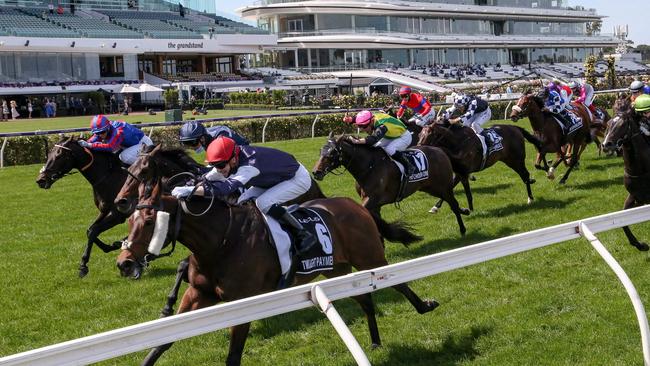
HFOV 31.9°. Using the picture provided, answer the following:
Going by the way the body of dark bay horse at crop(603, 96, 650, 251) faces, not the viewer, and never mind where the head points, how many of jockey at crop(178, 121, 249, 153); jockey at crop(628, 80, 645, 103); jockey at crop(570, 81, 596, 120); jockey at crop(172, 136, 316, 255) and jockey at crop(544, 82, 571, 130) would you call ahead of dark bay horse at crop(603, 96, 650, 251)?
2

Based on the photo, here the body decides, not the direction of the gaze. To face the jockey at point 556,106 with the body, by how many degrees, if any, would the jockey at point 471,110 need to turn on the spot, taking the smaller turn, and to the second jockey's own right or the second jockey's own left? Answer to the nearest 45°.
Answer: approximately 180°

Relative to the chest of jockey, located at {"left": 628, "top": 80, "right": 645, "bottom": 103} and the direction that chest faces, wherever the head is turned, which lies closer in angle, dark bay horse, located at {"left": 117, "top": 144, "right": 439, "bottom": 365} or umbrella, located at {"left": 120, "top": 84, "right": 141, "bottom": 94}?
the dark bay horse

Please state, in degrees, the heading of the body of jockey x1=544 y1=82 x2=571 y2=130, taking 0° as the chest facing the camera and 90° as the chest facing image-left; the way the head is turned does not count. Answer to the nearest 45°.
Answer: approximately 45°

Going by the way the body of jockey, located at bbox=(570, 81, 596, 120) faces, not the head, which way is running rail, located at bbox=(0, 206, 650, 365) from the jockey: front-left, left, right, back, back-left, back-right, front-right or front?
front-left

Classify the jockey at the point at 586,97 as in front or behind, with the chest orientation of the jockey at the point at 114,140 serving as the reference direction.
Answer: behind

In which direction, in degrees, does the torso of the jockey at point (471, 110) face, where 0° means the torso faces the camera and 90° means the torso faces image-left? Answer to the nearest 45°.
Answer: approximately 45°

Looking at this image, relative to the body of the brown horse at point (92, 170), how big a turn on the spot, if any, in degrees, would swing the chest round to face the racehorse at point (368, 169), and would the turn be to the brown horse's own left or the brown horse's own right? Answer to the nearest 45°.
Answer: approximately 135° to the brown horse's own left

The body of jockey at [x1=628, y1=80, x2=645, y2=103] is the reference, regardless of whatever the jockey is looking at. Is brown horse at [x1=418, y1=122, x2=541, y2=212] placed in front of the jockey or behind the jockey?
in front

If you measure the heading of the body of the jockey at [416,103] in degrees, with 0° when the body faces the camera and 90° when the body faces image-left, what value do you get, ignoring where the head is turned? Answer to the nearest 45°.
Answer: approximately 45°
